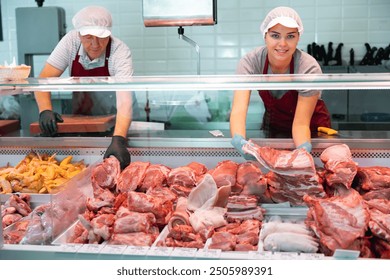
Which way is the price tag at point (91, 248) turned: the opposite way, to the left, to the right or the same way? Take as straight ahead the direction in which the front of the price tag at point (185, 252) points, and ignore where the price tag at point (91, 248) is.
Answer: the same way

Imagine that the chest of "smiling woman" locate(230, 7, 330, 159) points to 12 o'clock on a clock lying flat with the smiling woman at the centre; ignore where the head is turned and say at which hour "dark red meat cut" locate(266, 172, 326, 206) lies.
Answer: The dark red meat cut is roughly at 12 o'clock from the smiling woman.

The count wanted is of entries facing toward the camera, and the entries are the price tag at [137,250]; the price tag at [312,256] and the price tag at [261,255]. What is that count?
3

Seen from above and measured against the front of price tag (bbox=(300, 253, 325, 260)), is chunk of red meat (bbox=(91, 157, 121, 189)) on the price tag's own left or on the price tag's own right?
on the price tag's own right

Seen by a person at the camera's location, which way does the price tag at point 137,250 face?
facing the viewer

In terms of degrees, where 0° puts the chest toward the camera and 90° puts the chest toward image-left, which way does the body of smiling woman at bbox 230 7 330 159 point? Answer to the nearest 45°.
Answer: approximately 0°

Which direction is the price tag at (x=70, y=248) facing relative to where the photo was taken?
toward the camera

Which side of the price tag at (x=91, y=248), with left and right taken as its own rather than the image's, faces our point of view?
front

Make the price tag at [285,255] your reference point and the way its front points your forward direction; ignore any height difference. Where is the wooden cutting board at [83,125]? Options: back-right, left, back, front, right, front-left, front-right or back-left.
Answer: back-right

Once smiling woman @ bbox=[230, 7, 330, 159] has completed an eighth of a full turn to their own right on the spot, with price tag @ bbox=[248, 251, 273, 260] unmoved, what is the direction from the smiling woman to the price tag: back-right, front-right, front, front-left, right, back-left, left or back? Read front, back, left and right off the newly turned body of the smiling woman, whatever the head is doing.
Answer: front-left

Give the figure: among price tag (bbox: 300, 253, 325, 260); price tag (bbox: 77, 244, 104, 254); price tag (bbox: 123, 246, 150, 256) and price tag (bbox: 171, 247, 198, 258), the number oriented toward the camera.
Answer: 4

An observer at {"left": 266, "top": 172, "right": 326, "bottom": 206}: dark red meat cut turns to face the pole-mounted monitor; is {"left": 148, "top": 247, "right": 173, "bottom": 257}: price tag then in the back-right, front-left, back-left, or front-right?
back-left

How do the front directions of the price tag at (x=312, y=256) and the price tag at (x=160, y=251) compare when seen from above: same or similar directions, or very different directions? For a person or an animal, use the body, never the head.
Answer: same or similar directions

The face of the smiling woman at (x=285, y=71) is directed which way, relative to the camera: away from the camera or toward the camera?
toward the camera

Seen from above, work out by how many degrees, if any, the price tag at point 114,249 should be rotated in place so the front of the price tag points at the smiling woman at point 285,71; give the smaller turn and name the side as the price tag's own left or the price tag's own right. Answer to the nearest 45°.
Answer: approximately 135° to the price tag's own left

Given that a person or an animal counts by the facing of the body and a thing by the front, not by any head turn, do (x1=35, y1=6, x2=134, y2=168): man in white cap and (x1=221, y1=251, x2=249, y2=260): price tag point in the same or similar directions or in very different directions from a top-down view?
same or similar directions

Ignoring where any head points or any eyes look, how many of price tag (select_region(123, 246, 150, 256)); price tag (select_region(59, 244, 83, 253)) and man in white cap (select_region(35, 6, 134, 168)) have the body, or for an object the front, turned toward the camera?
3
